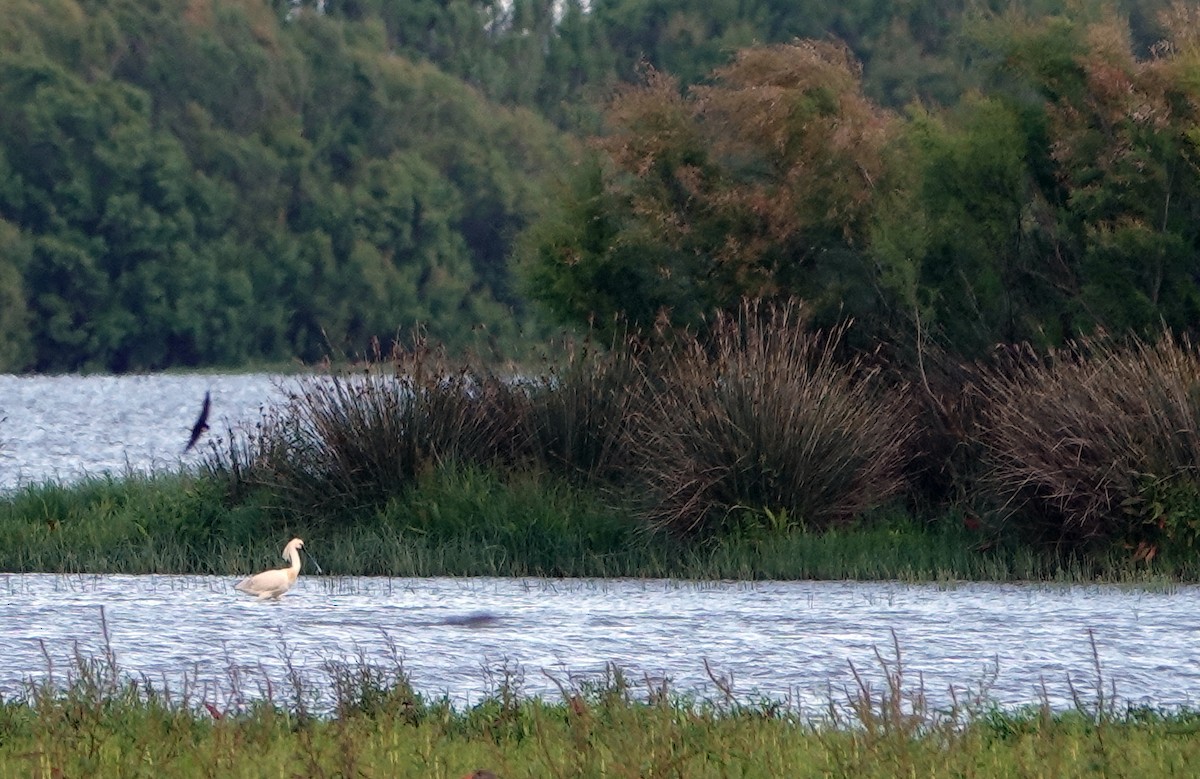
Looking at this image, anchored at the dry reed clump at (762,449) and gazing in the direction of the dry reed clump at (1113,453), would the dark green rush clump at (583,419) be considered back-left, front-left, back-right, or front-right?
back-left

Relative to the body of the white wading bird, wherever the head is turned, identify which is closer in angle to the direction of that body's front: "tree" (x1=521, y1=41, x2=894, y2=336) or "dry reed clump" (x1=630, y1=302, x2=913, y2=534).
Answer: the dry reed clump

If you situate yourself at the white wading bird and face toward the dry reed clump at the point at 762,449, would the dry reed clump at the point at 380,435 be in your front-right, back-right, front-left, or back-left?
front-left

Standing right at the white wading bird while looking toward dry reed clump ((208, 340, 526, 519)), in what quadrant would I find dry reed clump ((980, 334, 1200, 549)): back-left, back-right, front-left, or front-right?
front-right

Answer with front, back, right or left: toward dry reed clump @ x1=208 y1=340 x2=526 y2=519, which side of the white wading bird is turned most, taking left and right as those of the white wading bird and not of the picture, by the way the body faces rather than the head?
left

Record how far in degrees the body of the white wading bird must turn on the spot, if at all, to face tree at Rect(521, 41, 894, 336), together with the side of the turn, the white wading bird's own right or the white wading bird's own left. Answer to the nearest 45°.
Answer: approximately 45° to the white wading bird's own left

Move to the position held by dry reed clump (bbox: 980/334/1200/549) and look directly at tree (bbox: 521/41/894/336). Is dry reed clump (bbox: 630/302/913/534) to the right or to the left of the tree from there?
left

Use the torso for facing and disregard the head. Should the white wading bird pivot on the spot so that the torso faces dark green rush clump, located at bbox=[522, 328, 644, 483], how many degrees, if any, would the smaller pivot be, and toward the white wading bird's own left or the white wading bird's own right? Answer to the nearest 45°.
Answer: approximately 45° to the white wading bird's own left

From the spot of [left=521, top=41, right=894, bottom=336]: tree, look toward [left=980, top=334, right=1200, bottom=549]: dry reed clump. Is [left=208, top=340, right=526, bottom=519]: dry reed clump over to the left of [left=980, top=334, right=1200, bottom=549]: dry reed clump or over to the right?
right

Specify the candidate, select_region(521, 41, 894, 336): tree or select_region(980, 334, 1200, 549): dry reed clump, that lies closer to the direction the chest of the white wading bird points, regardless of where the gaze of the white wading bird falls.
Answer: the dry reed clump

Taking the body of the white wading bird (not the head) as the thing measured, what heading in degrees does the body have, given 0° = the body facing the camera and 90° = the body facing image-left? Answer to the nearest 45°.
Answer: approximately 270°

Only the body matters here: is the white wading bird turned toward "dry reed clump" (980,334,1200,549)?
yes

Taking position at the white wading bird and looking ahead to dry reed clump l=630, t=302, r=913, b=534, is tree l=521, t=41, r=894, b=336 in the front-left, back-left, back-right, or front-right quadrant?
front-left
